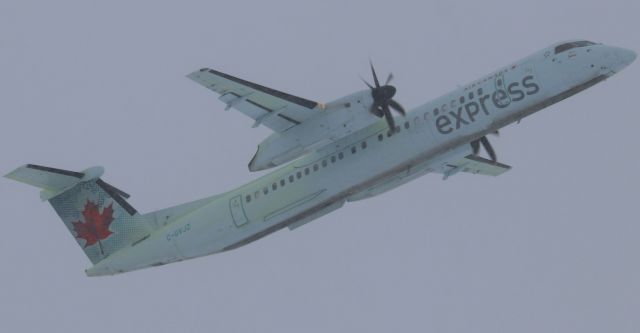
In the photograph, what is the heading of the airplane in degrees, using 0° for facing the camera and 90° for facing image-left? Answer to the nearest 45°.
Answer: approximately 315°
